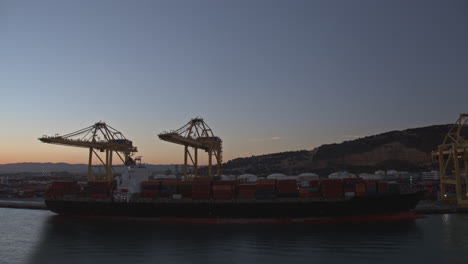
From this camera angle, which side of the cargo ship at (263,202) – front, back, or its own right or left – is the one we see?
right
